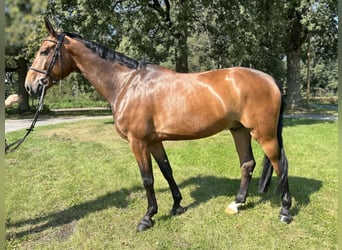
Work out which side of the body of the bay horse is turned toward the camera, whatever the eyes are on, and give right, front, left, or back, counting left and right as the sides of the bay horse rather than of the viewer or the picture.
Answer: left
